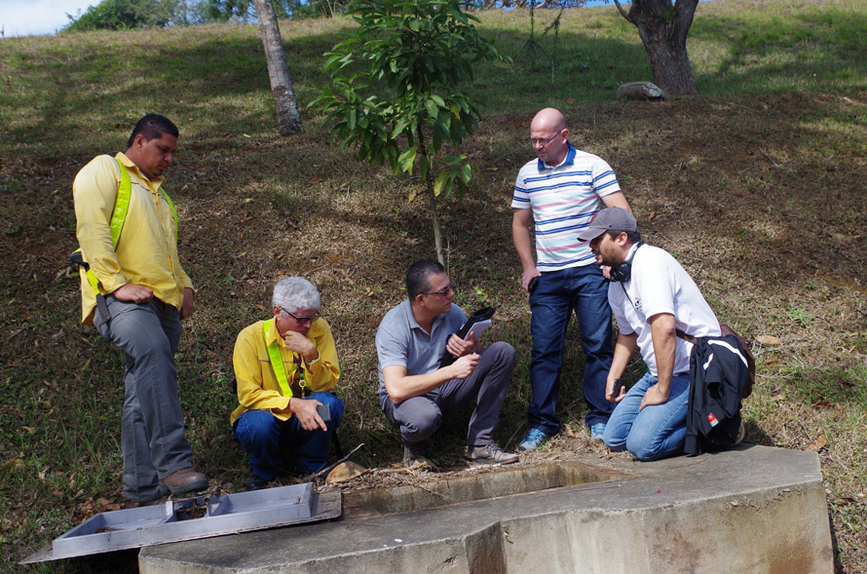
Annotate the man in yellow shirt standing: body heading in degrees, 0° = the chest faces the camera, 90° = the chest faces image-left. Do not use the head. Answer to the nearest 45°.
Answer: approximately 315°

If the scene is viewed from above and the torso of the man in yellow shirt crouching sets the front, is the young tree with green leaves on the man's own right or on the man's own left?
on the man's own left

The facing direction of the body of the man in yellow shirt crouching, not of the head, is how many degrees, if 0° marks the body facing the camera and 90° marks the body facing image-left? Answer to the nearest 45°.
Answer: approximately 315°

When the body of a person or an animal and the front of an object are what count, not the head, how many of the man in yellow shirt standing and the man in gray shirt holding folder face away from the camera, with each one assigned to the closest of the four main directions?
0

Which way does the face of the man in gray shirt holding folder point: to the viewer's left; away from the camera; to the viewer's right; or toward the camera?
to the viewer's right

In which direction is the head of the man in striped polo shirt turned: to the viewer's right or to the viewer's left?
to the viewer's left

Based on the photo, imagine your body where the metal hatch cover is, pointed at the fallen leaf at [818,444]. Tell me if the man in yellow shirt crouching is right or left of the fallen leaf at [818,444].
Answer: left

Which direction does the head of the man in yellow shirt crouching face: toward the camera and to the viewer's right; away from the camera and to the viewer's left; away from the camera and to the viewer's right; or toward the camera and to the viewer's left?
toward the camera and to the viewer's right

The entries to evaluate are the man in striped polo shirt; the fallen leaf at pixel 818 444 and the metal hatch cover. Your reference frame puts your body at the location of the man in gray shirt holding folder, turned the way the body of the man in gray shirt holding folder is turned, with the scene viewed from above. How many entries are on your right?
1
